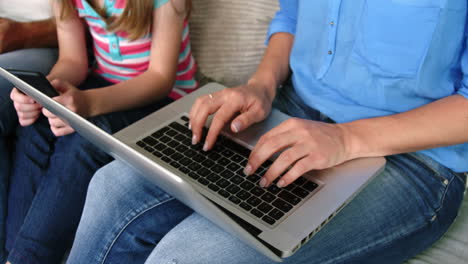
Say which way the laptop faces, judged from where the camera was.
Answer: facing away from the viewer and to the right of the viewer
